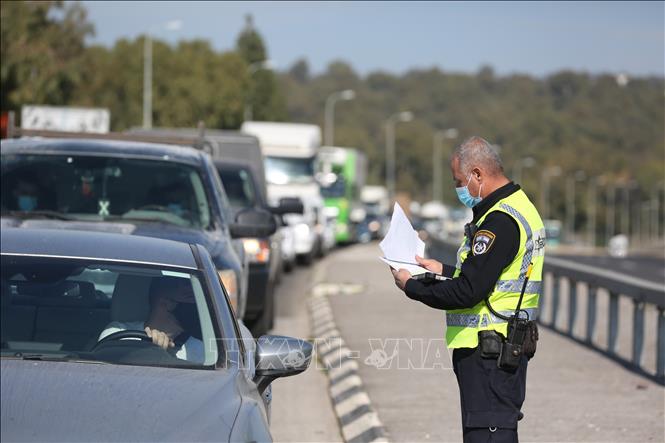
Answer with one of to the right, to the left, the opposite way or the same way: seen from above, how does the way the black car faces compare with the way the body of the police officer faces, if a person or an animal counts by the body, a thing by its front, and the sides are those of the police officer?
to the left

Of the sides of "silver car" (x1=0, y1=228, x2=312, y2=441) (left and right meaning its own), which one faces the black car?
back

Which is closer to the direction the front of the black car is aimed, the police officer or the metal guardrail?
the police officer

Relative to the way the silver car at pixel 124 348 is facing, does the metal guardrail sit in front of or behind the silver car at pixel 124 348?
behind

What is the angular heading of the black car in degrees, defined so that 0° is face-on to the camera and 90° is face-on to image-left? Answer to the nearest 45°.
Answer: approximately 0°

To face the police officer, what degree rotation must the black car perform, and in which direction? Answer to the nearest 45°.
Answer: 0° — it already faces them

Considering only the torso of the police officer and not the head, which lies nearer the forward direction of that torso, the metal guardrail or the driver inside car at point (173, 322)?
the driver inside car

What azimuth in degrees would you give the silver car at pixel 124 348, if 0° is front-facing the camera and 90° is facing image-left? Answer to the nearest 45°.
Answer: approximately 0°

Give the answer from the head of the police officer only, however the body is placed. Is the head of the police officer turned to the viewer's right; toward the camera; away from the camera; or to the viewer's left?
to the viewer's left

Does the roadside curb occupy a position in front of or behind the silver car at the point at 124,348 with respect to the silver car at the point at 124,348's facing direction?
behind

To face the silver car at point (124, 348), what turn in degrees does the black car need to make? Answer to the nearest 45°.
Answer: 0° — it already faces it

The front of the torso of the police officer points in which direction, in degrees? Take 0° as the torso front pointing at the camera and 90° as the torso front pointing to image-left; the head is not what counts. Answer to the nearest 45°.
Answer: approximately 90°

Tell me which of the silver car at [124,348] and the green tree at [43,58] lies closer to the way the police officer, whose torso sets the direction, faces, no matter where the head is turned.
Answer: the silver car

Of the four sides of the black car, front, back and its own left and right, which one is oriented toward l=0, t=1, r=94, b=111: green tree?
back
